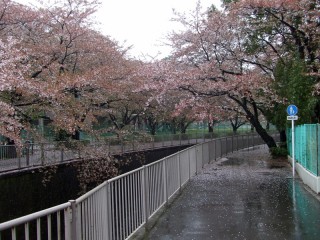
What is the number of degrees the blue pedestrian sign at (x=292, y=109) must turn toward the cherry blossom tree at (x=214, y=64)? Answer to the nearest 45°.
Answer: approximately 135° to its right

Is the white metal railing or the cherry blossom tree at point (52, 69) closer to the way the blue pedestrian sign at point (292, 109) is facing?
the white metal railing

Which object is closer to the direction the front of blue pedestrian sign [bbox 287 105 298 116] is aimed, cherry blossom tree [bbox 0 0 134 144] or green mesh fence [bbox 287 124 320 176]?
the green mesh fence

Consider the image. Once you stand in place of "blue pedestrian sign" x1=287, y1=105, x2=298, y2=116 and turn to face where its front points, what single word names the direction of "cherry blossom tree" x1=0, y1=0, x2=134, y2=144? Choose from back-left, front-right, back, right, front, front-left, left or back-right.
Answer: right

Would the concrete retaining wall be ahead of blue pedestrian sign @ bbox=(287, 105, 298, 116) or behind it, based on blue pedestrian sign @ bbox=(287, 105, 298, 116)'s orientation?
ahead

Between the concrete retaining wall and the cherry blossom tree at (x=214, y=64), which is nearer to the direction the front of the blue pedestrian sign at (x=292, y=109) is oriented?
the concrete retaining wall

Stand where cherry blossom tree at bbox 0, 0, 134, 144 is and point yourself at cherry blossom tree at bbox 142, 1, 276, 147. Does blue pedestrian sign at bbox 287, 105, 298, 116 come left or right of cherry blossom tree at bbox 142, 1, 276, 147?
right

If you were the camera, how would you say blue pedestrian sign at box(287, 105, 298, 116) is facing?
facing the viewer

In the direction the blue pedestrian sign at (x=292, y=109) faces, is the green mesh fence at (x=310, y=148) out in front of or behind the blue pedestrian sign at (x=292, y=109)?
in front
